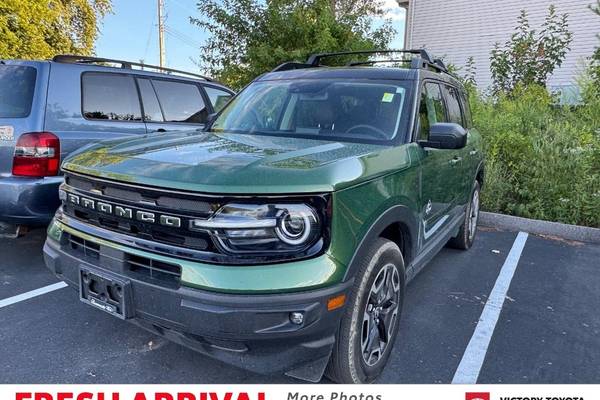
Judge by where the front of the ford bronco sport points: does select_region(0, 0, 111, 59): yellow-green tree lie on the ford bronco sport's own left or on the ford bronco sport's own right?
on the ford bronco sport's own right

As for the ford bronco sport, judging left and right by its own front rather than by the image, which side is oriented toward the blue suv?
right

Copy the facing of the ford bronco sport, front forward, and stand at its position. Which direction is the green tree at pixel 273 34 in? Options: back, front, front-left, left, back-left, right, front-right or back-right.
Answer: back-right

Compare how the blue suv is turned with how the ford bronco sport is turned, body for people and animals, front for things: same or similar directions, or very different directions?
very different directions

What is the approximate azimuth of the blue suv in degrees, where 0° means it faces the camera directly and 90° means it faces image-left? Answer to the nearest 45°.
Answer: approximately 225°

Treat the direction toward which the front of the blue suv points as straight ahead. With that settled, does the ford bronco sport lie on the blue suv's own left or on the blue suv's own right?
on the blue suv's own right

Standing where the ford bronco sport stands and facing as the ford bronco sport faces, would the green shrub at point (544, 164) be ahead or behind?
behind
